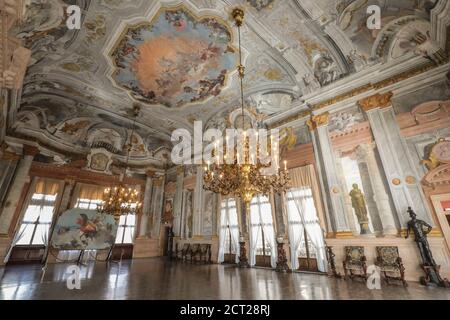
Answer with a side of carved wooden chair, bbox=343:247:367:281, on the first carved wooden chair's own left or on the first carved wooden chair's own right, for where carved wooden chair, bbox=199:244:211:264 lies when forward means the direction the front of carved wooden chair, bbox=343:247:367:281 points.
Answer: on the first carved wooden chair's own right

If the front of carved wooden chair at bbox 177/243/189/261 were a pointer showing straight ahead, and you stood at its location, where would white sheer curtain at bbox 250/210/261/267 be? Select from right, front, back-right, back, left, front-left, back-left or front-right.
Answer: left

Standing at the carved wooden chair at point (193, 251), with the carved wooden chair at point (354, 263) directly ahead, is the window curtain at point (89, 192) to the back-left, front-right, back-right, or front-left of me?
back-right

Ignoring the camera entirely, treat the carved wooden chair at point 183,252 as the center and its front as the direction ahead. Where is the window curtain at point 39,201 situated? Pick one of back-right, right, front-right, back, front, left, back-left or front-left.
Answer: front-right

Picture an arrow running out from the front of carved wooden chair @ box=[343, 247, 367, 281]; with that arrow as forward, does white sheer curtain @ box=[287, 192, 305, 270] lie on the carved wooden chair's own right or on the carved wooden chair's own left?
on the carved wooden chair's own right

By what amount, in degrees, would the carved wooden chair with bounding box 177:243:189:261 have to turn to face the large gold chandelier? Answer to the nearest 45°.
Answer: approximately 45° to its left
